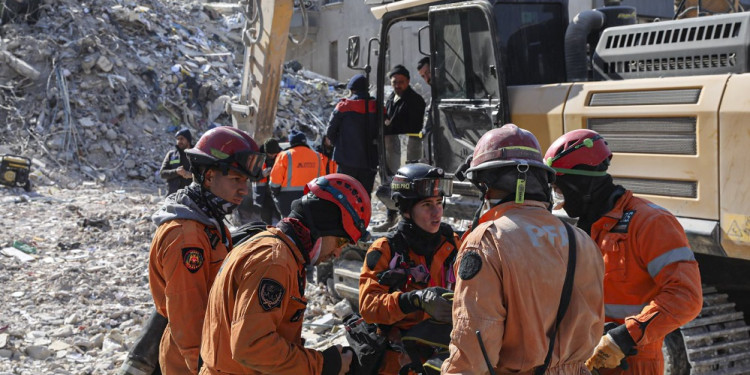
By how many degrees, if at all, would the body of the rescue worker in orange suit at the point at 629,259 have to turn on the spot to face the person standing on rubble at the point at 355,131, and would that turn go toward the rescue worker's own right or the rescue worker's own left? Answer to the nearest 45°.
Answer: approximately 45° to the rescue worker's own right

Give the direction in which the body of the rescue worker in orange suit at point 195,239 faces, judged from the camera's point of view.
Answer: to the viewer's right

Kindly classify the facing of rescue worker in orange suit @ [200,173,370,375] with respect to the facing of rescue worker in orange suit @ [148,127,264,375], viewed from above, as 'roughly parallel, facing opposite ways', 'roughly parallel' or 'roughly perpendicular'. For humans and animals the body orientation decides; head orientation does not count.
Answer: roughly parallel

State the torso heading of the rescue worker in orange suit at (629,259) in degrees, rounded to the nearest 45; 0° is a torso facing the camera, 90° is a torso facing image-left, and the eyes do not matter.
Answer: approximately 90°

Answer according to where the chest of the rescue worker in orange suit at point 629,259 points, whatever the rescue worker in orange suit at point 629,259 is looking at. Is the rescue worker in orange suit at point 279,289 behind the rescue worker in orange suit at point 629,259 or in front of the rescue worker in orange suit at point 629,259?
in front

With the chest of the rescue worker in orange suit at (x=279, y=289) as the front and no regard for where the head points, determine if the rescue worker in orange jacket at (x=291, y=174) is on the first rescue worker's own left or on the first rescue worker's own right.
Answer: on the first rescue worker's own left

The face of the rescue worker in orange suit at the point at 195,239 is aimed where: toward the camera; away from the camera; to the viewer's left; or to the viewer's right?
to the viewer's right

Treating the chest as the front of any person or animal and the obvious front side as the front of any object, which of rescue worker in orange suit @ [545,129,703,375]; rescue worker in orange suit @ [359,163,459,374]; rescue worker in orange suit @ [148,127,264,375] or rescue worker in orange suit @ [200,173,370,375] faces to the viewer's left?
rescue worker in orange suit @ [545,129,703,375]

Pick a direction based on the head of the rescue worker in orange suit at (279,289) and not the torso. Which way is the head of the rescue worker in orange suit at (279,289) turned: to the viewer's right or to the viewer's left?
to the viewer's right
